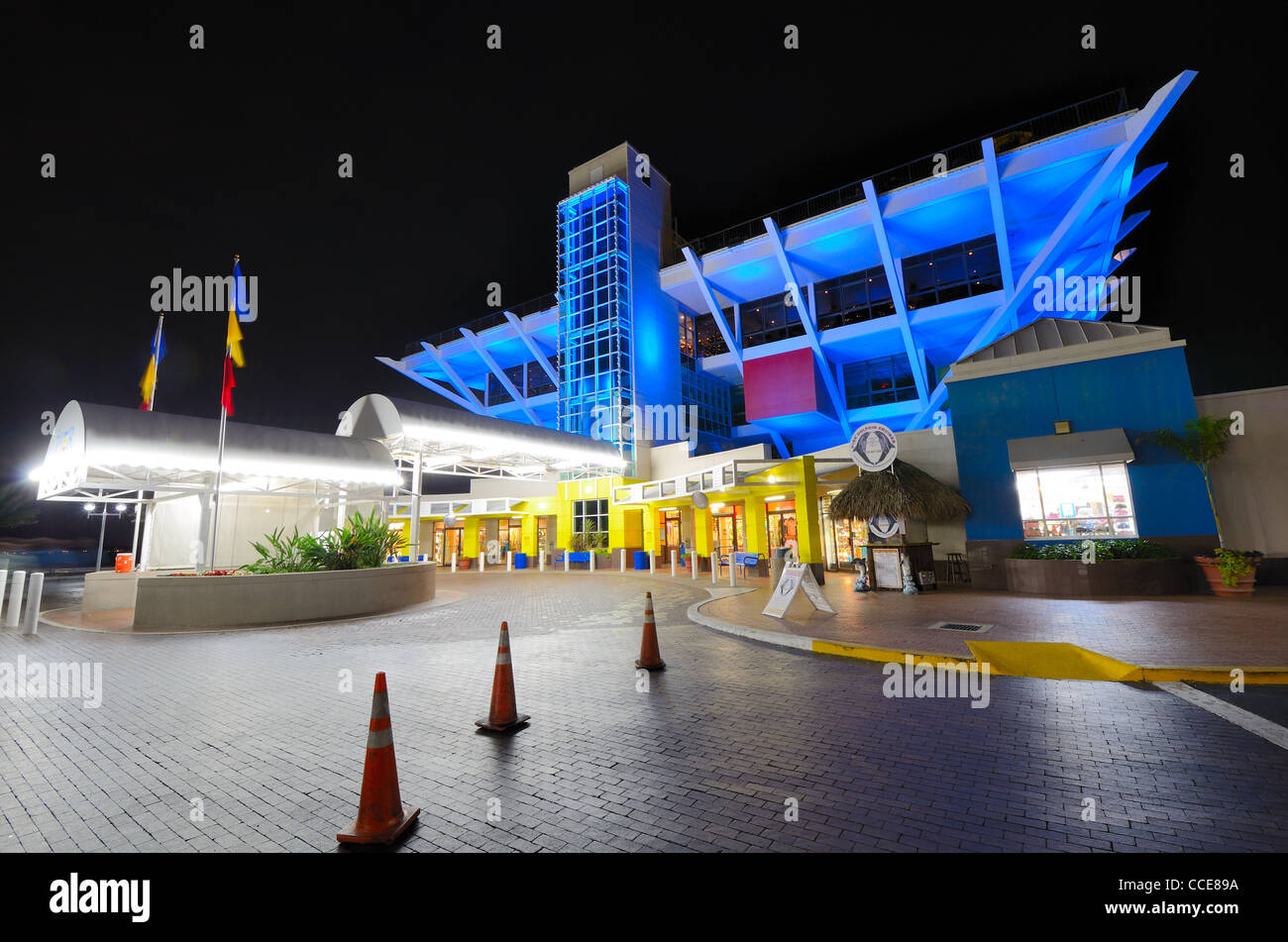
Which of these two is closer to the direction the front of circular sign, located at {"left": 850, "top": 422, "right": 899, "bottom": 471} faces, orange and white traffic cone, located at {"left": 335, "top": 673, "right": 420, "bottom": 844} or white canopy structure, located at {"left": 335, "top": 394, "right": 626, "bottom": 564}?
the orange and white traffic cone

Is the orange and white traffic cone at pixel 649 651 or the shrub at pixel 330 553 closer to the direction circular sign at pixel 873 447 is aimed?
the orange and white traffic cone

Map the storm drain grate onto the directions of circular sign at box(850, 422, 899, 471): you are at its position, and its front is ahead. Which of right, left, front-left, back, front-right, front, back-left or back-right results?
front

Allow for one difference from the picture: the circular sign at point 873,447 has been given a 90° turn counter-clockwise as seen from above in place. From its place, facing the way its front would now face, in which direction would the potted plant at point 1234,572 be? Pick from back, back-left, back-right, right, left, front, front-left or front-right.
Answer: front

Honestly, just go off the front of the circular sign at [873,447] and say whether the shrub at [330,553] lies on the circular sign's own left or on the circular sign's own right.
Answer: on the circular sign's own right

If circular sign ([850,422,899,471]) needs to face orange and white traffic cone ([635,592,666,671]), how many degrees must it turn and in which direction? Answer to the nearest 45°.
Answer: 0° — it already faces it

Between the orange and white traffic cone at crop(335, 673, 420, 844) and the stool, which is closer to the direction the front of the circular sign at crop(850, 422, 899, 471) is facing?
the orange and white traffic cone

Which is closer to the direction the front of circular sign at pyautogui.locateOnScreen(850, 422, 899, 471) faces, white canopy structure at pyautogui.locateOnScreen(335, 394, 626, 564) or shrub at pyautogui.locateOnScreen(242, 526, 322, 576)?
the shrub

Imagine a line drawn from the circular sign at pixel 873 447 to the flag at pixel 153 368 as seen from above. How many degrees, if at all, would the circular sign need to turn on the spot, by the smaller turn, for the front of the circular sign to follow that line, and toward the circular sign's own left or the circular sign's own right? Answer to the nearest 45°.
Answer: approximately 90° to the circular sign's own right

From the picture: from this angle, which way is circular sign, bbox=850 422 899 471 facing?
toward the camera

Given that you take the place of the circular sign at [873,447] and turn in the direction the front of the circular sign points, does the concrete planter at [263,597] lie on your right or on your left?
on your right

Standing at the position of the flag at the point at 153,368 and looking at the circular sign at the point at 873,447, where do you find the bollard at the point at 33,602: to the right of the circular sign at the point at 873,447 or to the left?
right

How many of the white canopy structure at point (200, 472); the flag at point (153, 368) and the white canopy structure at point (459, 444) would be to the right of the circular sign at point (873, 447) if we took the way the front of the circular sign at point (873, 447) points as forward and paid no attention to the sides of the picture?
3

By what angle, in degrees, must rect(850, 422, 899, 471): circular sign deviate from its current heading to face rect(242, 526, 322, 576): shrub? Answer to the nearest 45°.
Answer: approximately 45° to its right

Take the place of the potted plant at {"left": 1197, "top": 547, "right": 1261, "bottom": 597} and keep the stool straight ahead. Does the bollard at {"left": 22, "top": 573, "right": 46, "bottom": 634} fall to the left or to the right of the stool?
left

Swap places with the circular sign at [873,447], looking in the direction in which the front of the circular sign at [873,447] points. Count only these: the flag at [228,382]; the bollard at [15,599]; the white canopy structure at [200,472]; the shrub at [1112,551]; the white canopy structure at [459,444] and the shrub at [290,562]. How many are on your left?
1

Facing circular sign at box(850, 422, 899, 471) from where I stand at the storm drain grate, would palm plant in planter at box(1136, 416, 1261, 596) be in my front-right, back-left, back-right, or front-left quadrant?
front-right

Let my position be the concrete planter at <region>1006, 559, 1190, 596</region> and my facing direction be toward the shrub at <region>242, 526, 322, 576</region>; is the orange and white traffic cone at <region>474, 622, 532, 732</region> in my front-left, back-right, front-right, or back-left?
front-left

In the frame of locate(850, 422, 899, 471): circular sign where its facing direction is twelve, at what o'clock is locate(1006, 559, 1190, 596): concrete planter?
The concrete planter is roughly at 9 o'clock from the circular sign.

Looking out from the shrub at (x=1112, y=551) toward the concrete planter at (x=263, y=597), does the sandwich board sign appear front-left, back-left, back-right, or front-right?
front-left
